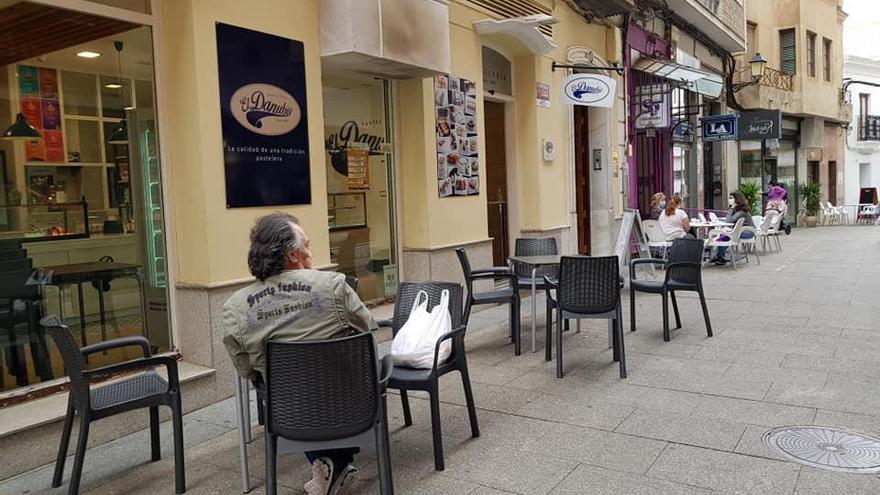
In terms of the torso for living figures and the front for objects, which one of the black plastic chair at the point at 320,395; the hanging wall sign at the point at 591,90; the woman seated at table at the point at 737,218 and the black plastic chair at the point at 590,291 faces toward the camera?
the hanging wall sign

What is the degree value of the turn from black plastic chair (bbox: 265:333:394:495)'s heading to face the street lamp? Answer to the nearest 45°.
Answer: approximately 45° to its right

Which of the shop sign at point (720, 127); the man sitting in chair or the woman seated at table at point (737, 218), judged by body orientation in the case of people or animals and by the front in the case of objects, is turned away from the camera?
the man sitting in chair

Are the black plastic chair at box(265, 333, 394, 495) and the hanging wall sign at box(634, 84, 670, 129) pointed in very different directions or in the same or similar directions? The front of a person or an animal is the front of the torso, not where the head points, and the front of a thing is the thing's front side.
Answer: very different directions

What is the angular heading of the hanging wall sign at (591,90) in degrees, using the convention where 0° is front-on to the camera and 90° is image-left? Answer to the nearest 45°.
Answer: approximately 0°

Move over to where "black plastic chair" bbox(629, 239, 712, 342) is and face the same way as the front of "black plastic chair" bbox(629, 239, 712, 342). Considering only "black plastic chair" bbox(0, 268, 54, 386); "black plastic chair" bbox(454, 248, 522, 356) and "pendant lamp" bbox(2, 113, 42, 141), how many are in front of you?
3

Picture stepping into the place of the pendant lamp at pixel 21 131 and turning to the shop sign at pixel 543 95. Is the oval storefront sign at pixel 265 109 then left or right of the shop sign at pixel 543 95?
right

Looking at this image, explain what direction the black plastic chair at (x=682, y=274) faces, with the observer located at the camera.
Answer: facing the viewer and to the left of the viewer

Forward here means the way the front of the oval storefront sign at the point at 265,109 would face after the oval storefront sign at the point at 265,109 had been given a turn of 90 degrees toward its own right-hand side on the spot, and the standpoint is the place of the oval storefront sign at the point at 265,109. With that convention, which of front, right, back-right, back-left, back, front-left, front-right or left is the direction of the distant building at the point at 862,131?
back

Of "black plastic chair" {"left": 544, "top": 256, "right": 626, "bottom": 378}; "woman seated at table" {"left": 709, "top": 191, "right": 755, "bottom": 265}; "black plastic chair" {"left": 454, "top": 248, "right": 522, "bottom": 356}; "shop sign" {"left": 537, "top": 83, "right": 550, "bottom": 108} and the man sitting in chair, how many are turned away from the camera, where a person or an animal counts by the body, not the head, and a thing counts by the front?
2

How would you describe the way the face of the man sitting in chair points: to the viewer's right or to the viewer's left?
to the viewer's right

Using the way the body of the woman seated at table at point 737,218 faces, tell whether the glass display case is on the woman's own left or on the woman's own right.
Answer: on the woman's own left

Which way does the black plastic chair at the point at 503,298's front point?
to the viewer's right

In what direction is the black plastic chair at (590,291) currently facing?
away from the camera
